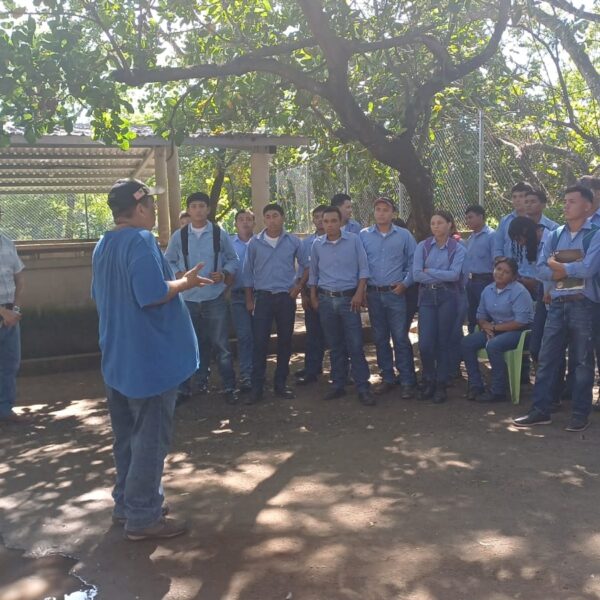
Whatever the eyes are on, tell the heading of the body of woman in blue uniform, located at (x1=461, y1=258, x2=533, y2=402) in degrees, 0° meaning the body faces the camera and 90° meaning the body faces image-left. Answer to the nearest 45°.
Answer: approximately 45°

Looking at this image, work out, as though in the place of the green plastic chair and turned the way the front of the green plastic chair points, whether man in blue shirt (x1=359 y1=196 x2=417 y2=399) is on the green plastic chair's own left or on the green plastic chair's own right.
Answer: on the green plastic chair's own right

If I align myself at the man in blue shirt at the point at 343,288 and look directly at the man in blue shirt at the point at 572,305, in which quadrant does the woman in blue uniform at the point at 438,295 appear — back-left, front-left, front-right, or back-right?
front-left

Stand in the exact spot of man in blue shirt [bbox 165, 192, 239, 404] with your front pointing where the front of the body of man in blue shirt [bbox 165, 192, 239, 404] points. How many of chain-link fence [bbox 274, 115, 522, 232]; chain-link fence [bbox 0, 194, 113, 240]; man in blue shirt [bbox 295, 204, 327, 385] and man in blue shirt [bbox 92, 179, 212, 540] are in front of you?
1

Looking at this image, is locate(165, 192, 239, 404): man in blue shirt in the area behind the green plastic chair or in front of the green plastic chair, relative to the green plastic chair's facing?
in front

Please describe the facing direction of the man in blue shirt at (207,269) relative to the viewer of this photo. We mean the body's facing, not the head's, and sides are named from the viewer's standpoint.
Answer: facing the viewer

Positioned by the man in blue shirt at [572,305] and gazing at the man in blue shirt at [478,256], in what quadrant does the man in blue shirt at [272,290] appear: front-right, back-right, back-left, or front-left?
front-left

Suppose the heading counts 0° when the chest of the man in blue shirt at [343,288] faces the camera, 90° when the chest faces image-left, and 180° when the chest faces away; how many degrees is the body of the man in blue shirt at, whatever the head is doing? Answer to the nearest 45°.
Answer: approximately 0°

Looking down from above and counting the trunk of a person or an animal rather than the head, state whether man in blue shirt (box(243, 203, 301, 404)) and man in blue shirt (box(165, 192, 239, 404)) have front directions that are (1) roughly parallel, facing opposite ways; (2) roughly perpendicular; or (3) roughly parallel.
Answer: roughly parallel

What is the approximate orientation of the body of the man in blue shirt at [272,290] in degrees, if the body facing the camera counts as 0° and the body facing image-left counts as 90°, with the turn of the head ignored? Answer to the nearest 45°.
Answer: approximately 0°

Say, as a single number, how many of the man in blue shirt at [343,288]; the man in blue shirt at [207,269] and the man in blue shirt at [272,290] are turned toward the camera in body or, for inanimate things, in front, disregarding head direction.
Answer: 3

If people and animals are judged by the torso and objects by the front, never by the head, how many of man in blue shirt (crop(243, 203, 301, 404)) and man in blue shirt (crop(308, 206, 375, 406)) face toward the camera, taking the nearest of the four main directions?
2

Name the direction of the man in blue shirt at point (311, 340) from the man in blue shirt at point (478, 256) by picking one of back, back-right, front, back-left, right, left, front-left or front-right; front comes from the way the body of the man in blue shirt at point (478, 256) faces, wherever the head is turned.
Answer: front-right

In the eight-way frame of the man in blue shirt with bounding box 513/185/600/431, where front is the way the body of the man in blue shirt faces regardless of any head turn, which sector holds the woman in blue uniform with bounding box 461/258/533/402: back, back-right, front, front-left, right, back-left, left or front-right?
right

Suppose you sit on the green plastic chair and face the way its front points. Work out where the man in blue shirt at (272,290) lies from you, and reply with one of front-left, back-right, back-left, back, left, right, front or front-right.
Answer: front-right

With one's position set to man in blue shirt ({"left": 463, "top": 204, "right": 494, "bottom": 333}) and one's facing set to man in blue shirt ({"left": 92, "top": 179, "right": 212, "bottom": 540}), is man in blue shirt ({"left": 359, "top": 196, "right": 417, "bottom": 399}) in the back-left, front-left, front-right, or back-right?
front-right
